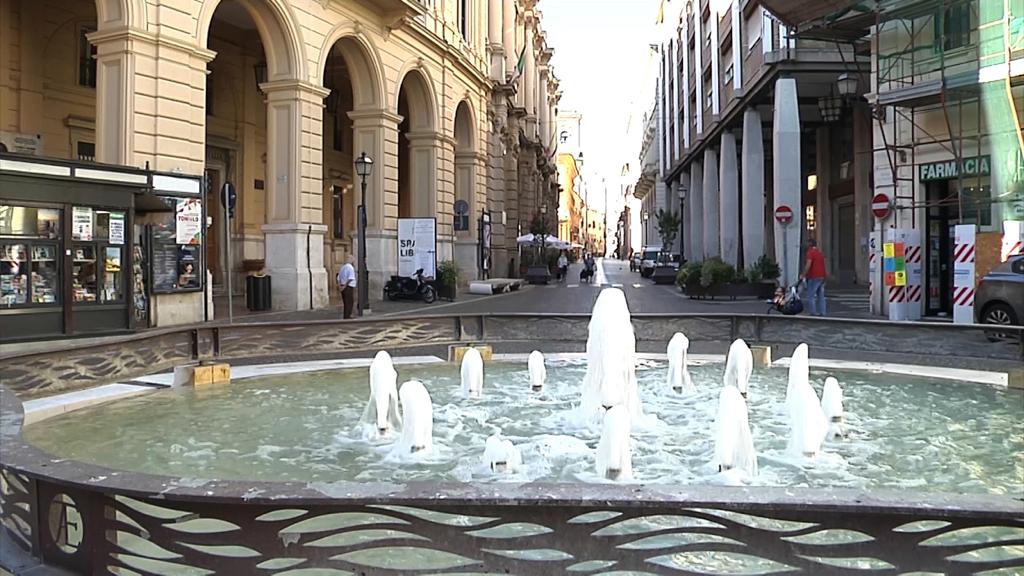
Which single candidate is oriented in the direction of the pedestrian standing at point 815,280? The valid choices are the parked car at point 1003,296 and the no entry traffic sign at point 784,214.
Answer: the no entry traffic sign

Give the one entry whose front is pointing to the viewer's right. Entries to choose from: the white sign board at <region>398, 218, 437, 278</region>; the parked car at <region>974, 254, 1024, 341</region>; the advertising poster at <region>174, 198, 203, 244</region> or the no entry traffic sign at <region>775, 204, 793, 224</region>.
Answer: the parked car

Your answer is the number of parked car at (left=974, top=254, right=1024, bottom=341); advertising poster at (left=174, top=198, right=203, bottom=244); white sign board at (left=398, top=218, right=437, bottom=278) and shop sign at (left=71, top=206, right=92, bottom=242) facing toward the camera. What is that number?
3

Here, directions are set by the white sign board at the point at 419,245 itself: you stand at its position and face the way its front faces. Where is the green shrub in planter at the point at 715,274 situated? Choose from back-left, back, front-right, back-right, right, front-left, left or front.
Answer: left

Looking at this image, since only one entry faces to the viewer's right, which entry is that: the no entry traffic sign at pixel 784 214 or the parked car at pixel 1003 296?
the parked car

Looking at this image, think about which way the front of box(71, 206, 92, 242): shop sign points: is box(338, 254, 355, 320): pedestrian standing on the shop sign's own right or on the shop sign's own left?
on the shop sign's own left

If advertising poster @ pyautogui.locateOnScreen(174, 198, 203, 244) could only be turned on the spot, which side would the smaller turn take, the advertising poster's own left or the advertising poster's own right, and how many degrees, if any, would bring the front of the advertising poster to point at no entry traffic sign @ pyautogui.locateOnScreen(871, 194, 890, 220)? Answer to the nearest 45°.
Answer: approximately 90° to the advertising poster's own left

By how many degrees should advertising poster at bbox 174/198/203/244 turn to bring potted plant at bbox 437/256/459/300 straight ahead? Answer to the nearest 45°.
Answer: approximately 135° to its left

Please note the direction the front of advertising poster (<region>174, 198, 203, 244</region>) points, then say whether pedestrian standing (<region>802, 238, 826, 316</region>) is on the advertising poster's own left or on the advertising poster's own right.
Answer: on the advertising poster's own left

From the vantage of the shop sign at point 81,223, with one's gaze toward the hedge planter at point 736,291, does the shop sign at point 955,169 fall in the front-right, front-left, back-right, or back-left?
front-right

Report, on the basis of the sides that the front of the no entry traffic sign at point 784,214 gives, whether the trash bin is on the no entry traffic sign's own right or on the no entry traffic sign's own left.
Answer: on the no entry traffic sign's own right

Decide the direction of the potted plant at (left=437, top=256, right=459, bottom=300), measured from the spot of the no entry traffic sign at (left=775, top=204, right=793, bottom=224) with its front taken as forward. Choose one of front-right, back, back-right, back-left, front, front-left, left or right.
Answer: right

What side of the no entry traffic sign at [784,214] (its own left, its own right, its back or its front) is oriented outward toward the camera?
front

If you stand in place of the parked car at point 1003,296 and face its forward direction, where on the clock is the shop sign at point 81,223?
The shop sign is roughly at 5 o'clock from the parked car.

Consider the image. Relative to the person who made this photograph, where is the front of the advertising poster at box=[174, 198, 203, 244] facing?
facing the viewer

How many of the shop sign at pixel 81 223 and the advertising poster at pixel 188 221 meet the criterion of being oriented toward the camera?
2

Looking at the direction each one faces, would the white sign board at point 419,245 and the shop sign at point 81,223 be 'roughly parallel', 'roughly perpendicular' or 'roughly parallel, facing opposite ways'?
roughly parallel
